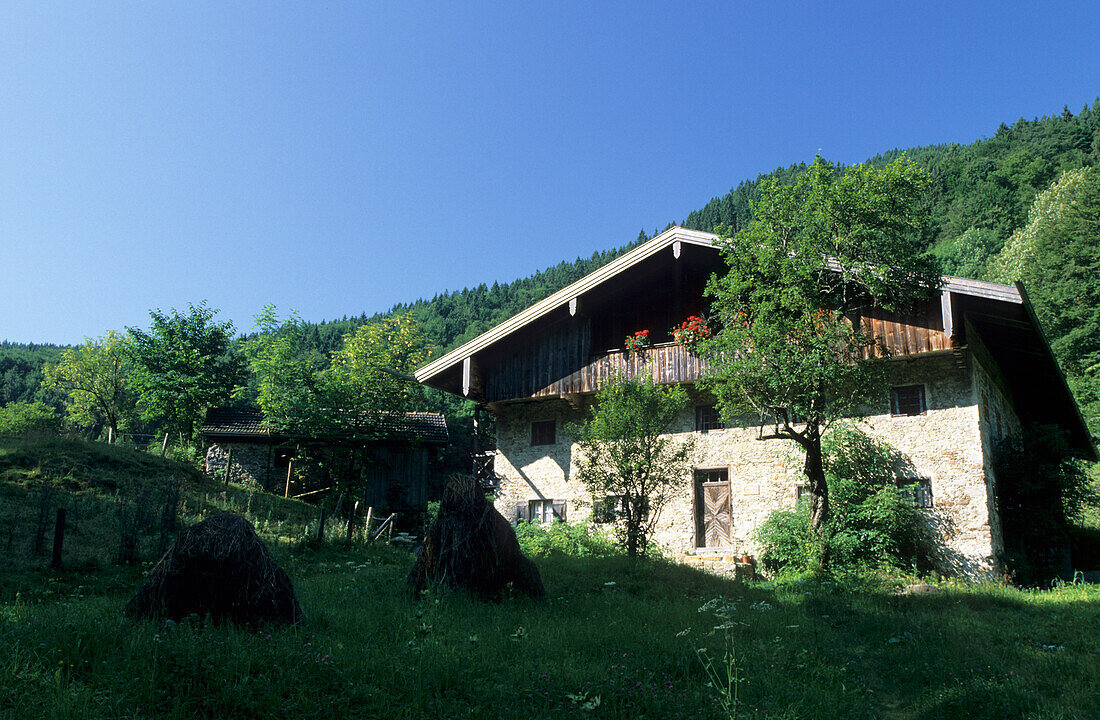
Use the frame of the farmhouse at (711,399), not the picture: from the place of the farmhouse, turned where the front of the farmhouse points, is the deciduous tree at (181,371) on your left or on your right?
on your right

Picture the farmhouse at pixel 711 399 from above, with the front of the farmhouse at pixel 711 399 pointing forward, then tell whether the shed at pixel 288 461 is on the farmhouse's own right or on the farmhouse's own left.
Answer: on the farmhouse's own right

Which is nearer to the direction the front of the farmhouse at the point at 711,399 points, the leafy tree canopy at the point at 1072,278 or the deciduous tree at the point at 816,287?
the deciduous tree

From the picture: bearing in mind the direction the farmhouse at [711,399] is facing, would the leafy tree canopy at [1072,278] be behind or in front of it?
behind

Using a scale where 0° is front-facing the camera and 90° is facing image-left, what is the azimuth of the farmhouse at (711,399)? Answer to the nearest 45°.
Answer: approximately 45°

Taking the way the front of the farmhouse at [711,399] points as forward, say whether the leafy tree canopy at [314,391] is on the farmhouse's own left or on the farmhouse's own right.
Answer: on the farmhouse's own right

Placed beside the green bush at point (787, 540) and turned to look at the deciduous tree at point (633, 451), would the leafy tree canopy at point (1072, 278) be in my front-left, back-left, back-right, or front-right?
back-right
